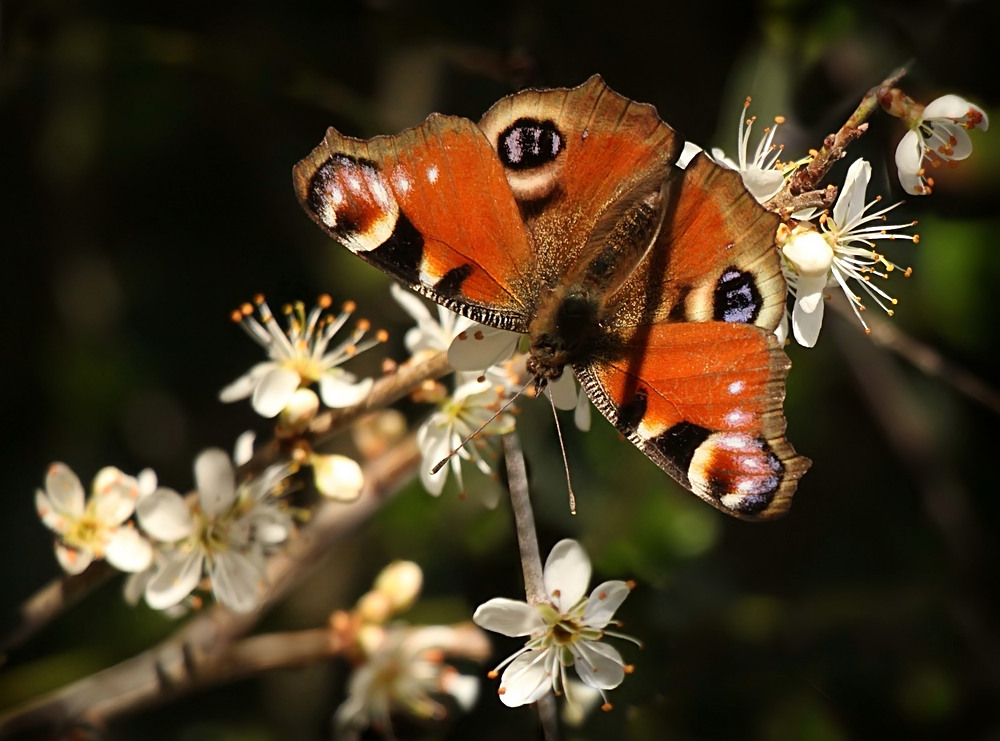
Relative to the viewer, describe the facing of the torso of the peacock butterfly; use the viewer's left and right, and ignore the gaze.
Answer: facing the viewer and to the left of the viewer

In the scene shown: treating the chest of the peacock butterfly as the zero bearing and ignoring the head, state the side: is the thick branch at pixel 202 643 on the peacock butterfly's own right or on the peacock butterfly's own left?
on the peacock butterfly's own right

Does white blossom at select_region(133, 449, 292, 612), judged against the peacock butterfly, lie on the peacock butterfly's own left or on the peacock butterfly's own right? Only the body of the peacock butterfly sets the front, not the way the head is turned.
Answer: on the peacock butterfly's own right
